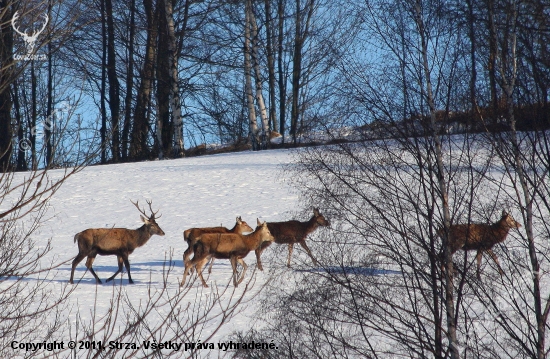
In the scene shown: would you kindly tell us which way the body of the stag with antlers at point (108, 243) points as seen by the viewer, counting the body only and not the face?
to the viewer's right

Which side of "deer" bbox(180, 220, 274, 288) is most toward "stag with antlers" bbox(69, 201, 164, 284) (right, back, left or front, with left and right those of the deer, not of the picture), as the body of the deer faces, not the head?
back

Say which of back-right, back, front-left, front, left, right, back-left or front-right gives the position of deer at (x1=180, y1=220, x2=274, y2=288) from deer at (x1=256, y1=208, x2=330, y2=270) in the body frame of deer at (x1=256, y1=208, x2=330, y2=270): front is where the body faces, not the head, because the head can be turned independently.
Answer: back-right

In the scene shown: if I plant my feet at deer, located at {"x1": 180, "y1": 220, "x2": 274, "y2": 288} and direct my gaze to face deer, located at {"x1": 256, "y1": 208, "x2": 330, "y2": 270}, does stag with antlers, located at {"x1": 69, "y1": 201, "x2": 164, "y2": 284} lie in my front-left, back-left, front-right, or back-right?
back-left

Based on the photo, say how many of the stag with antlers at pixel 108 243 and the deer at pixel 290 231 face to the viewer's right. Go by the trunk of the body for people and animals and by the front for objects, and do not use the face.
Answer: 2

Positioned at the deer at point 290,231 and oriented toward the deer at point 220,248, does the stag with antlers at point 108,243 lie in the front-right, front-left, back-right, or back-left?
front-right

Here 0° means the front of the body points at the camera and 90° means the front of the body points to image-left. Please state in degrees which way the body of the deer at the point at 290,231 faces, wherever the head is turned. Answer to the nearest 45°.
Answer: approximately 270°

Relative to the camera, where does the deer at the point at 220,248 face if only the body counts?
to the viewer's right

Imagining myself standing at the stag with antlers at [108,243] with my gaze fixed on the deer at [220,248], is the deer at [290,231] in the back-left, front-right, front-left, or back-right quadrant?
front-left

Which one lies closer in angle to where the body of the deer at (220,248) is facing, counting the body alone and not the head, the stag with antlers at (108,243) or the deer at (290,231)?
the deer

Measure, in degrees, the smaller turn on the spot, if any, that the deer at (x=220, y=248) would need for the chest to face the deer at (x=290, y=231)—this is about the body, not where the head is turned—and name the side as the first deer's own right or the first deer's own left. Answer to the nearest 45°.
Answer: approximately 45° to the first deer's own left

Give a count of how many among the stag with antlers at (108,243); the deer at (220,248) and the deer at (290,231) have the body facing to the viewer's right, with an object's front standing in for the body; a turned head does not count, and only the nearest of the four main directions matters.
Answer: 3

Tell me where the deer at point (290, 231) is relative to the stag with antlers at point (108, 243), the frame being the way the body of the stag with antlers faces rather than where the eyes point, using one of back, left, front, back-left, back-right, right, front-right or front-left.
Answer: front

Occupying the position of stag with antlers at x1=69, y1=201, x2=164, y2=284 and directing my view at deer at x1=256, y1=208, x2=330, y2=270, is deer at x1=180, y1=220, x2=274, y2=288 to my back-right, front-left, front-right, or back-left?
front-right
